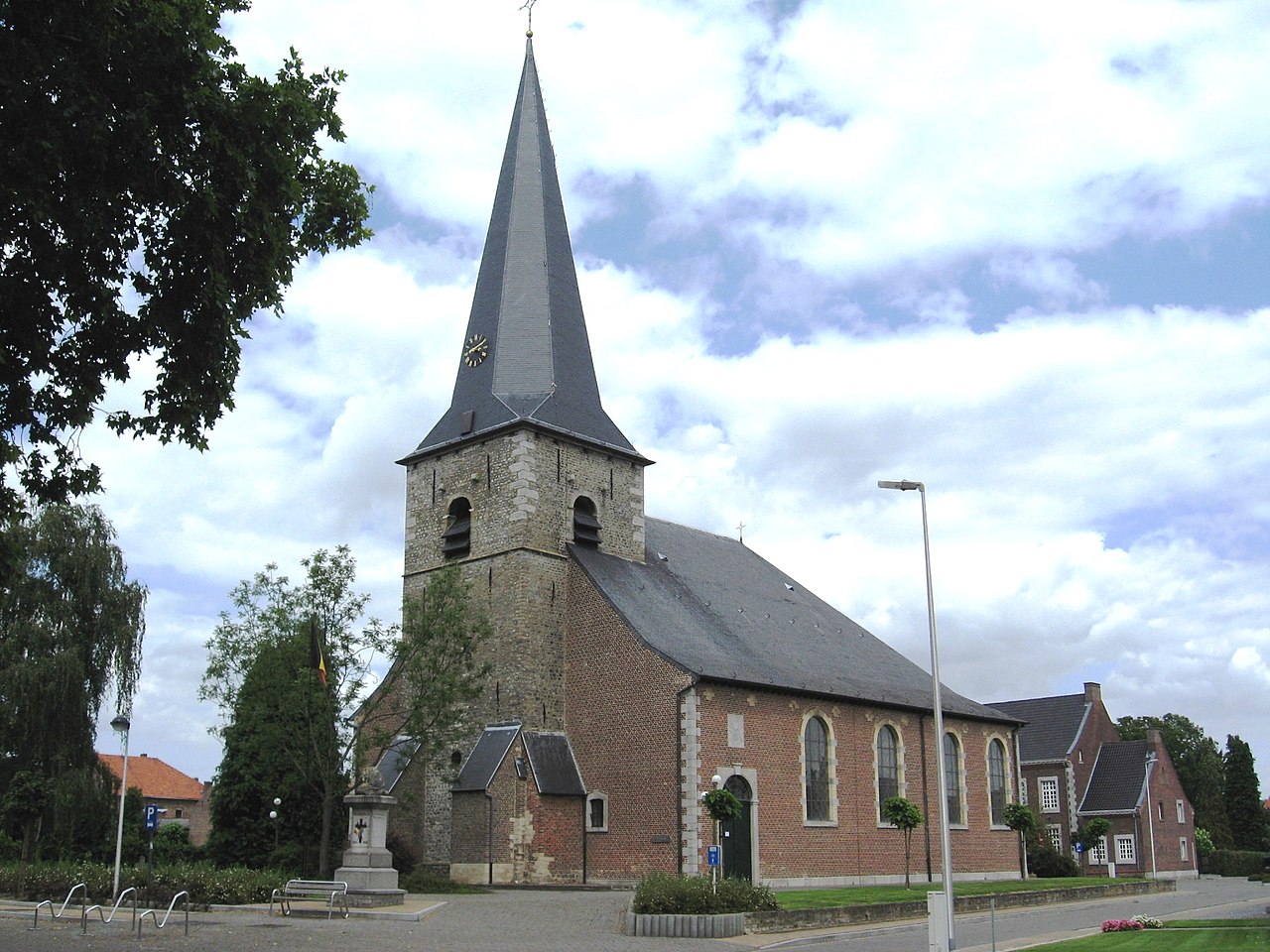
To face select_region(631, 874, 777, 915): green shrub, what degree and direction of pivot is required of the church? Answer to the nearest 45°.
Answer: approximately 45° to its left

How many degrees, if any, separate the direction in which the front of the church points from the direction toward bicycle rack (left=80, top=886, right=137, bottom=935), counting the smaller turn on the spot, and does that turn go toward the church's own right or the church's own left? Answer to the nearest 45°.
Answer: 0° — it already faces it

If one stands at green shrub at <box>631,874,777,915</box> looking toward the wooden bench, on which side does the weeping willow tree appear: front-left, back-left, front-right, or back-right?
front-right

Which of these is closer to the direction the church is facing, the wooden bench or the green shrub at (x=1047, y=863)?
the wooden bench

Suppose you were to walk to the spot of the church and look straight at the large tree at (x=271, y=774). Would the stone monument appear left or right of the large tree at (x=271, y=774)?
left

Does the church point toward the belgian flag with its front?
yes

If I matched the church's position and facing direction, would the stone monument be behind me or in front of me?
in front

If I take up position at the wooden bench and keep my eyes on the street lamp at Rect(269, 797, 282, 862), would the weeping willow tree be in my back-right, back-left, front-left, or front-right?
front-left

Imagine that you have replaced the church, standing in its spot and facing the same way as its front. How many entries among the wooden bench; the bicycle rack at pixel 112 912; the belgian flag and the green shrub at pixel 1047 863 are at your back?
1

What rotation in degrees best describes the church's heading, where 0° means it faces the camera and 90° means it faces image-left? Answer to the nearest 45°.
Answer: approximately 45°

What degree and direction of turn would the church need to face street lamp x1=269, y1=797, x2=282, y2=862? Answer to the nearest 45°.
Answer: approximately 45° to its right

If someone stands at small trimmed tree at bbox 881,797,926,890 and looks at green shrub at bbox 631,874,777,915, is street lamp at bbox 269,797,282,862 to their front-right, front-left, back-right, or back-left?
front-right

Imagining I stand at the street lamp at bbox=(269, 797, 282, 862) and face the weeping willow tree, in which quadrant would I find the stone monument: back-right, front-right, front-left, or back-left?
back-left

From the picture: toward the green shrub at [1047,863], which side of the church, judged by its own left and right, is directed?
back
